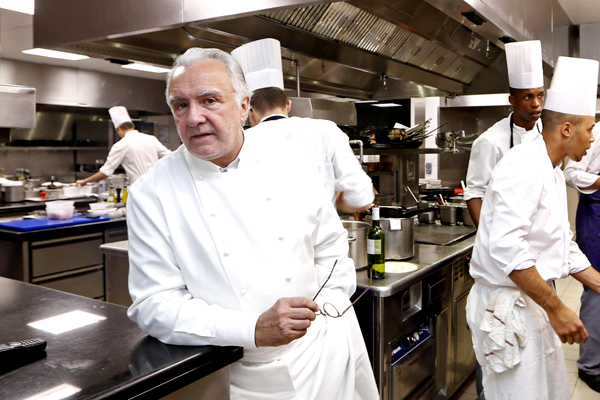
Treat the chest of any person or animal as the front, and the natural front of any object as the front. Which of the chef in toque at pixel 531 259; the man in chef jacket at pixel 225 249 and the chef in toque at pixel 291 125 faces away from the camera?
the chef in toque at pixel 291 125

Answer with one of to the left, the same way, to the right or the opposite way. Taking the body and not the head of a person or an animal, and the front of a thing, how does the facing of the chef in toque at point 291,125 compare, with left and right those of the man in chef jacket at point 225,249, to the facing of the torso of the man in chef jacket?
the opposite way

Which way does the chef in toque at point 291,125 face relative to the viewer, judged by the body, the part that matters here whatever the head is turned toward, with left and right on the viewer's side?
facing away from the viewer

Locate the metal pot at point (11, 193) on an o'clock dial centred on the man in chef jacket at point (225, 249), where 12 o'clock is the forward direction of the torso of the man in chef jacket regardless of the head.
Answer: The metal pot is roughly at 5 o'clock from the man in chef jacket.

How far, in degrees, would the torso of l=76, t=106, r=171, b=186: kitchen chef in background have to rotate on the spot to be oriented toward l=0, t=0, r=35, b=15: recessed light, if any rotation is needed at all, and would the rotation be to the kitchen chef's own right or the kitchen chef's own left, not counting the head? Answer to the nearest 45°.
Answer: approximately 90° to the kitchen chef's own left

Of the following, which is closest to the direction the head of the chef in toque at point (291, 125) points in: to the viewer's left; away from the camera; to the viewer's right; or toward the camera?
away from the camera
